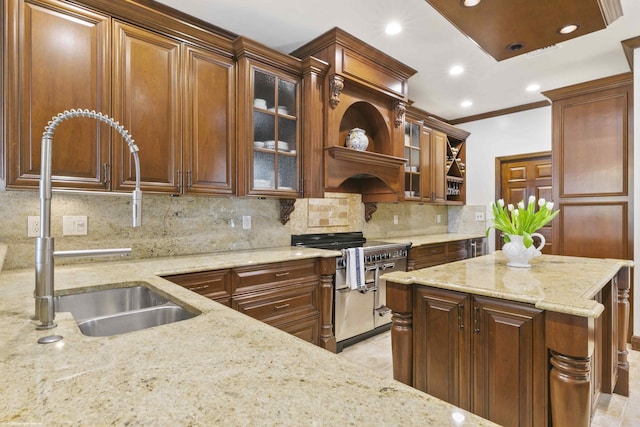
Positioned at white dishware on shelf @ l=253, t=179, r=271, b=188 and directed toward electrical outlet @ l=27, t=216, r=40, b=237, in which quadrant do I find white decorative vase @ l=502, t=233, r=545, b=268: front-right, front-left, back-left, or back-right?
back-left

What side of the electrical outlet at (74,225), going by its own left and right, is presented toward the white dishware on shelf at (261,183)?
left

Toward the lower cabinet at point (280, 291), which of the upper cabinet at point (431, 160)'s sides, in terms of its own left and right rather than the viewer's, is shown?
right

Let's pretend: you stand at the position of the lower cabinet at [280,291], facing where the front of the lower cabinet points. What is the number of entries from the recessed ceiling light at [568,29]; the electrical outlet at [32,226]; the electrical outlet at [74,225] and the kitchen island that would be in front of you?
2

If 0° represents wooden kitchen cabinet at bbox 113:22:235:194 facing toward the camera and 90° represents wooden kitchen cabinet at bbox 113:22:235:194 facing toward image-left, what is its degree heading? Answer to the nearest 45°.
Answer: approximately 315°

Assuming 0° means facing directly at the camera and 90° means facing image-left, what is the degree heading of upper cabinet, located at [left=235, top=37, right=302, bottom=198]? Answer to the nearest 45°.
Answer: approximately 315°

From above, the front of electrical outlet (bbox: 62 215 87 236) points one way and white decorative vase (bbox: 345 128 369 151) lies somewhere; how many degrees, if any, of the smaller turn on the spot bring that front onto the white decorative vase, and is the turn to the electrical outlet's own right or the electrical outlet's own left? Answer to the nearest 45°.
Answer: approximately 90° to the electrical outlet's own left

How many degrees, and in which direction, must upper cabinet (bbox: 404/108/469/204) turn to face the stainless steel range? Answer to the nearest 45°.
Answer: approximately 45° to its right
